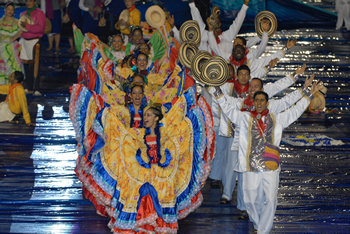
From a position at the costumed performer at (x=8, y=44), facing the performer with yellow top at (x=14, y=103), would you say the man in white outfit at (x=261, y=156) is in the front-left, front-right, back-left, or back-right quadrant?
front-left

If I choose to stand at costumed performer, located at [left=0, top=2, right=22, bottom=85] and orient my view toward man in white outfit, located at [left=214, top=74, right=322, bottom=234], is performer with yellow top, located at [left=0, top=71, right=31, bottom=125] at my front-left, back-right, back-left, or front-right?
front-right

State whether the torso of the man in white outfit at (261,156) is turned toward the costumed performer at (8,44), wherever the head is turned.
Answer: no

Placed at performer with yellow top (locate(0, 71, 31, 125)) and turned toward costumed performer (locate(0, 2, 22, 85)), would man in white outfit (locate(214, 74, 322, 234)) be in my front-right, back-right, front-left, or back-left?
back-right

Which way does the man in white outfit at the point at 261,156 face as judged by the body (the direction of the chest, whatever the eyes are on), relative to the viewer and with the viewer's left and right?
facing the viewer

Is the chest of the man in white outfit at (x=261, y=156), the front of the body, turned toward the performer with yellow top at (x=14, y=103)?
no

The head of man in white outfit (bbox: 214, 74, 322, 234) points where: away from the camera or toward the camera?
toward the camera

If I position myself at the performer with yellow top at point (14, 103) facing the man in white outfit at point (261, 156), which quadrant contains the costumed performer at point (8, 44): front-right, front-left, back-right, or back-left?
back-left
